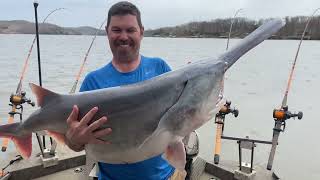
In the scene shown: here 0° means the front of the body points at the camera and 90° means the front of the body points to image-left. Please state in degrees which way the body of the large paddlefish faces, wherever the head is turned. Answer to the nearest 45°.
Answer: approximately 270°

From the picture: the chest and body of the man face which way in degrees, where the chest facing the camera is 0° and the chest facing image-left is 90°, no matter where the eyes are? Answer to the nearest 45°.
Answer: approximately 0°
